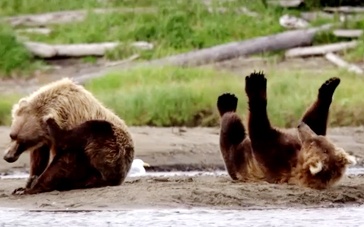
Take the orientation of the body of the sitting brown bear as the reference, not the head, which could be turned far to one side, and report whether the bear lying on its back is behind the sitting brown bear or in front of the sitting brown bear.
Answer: behind

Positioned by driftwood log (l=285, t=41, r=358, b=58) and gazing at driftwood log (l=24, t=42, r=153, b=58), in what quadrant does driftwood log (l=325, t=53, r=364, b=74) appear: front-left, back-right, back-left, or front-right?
back-left

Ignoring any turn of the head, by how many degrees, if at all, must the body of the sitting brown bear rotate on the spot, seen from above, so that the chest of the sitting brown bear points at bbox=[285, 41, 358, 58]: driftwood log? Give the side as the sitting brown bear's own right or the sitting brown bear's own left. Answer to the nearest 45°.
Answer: approximately 135° to the sitting brown bear's own right

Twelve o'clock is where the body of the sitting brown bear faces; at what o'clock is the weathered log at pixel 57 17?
The weathered log is roughly at 3 o'clock from the sitting brown bear.

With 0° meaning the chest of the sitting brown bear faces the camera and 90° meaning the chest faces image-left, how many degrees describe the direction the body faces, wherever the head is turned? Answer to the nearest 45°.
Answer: approximately 90°

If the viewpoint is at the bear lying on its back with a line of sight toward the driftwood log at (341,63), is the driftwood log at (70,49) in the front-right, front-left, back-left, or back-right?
front-left

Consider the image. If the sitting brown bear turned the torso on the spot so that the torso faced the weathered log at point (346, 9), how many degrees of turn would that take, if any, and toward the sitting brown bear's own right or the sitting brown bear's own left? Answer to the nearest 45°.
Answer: approximately 135° to the sitting brown bear's own right
